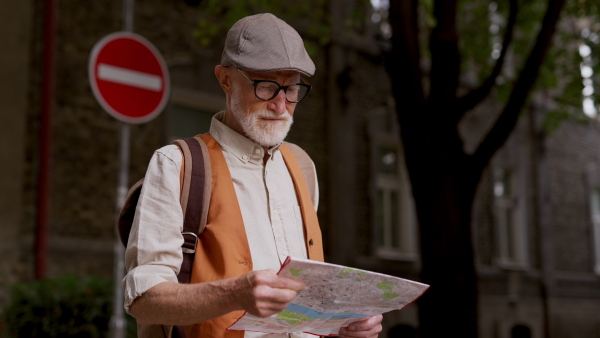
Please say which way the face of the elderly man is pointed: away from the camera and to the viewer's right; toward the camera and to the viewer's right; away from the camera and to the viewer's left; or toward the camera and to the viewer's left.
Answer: toward the camera and to the viewer's right

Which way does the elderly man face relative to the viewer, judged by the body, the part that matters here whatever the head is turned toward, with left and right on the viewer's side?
facing the viewer and to the right of the viewer

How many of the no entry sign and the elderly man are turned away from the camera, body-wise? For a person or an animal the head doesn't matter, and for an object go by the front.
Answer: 0

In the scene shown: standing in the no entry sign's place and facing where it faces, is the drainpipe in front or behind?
behind

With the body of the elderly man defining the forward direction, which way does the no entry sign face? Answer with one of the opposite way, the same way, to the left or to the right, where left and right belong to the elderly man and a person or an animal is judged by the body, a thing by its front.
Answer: the same way

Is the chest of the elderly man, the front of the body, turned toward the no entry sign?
no

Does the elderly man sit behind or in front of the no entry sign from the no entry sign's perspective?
in front

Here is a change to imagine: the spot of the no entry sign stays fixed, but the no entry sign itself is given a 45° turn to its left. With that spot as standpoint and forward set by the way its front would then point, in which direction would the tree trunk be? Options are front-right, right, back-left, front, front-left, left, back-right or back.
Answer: front

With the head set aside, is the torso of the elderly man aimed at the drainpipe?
no
